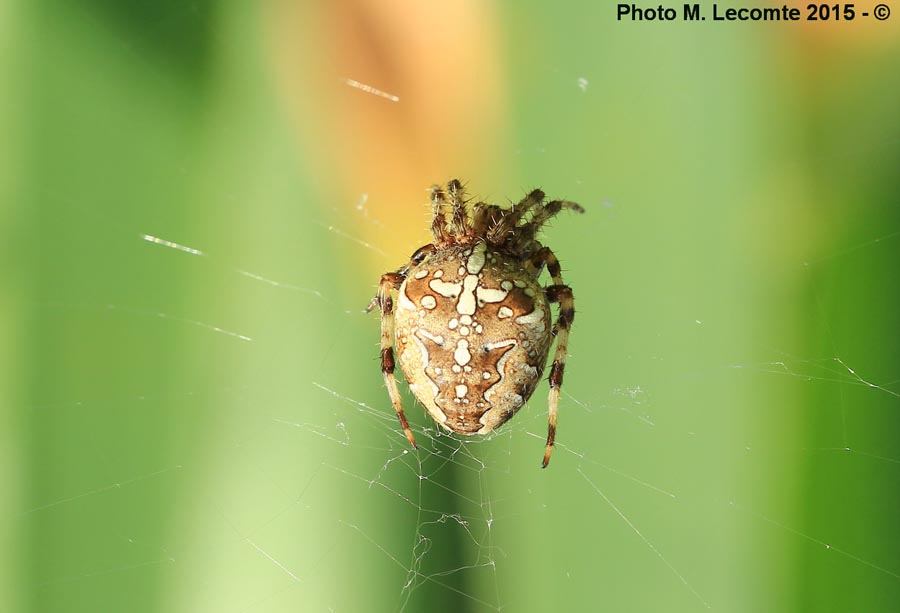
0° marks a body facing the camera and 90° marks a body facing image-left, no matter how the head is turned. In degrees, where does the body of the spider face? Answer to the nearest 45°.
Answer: approximately 180°
